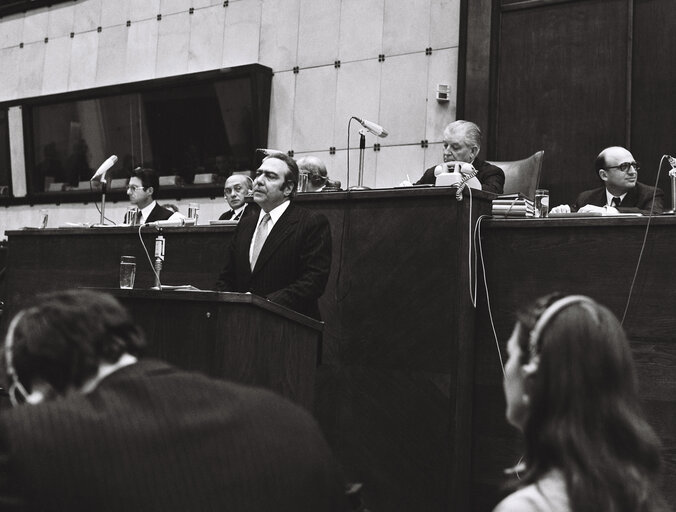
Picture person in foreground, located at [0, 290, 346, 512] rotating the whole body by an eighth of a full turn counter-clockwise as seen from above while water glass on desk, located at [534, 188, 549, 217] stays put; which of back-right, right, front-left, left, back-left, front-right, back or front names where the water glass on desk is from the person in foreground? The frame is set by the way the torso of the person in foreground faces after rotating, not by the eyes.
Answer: back-right

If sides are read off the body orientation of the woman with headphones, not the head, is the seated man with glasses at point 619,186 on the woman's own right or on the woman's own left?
on the woman's own right

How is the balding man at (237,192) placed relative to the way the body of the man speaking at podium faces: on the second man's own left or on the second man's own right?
on the second man's own right

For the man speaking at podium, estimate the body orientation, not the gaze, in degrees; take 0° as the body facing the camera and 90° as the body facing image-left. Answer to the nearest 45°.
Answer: approximately 45°

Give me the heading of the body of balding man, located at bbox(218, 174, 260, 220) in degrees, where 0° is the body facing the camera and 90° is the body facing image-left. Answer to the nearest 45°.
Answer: approximately 45°

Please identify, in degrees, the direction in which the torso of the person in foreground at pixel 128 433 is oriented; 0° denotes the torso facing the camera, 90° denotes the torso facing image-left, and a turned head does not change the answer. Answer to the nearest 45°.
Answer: approximately 135°
